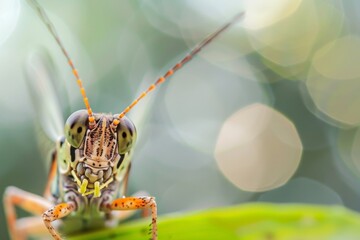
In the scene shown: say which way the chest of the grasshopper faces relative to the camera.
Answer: toward the camera
